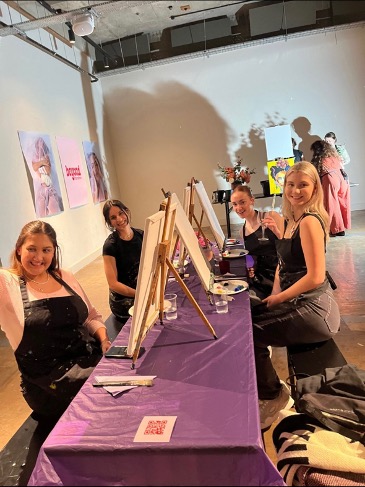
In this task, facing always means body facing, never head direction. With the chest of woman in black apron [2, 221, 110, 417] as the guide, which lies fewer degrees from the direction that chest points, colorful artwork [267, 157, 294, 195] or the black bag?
the black bag

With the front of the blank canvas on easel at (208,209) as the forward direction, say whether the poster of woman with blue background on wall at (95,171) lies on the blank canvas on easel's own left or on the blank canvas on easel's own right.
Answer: on the blank canvas on easel's own left

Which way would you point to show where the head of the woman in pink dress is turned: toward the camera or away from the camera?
away from the camera

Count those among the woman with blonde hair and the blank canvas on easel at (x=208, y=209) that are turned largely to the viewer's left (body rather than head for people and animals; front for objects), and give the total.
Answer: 1

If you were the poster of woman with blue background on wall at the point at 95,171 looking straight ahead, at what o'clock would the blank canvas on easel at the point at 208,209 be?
The blank canvas on easel is roughly at 1 o'clock from the poster of woman with blue background on wall.

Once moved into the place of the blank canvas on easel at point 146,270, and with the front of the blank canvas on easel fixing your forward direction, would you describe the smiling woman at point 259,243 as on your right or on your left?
on your right

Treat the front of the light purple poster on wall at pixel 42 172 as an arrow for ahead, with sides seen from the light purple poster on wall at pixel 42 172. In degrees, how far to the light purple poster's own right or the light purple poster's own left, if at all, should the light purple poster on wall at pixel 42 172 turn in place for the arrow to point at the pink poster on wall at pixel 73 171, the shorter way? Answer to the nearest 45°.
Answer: approximately 90° to the light purple poster's own left

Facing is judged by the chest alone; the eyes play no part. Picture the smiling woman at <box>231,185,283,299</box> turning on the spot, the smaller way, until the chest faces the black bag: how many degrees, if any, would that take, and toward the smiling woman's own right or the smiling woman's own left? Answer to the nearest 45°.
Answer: approximately 45° to the smiling woman's own left

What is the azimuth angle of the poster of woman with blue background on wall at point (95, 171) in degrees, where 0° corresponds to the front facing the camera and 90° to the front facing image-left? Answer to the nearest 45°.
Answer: approximately 315°

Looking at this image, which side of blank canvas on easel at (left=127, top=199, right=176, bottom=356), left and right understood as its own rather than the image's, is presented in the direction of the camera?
left
